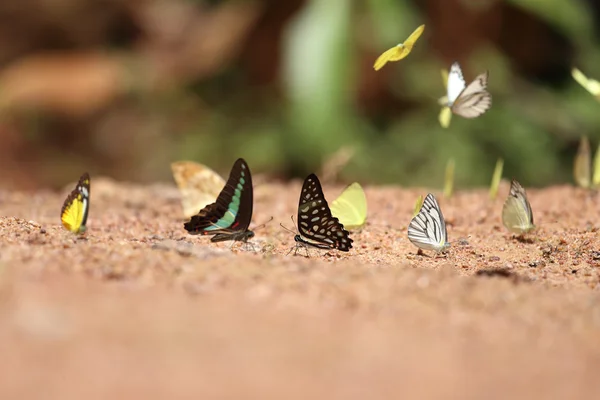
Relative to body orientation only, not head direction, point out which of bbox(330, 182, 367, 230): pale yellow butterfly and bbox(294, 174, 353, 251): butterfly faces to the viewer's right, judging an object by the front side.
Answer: the pale yellow butterfly

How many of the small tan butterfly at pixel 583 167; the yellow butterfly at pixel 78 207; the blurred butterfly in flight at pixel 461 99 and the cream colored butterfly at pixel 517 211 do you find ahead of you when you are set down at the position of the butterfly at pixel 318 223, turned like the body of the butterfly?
1

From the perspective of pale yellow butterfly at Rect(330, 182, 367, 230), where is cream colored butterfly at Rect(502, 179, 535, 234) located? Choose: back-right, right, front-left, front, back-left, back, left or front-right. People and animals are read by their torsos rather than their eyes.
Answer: front

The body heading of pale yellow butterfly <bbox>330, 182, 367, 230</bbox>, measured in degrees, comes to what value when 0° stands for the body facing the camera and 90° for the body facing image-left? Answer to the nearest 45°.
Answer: approximately 270°

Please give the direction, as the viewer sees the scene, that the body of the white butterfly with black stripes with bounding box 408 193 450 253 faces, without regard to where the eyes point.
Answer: to the viewer's right

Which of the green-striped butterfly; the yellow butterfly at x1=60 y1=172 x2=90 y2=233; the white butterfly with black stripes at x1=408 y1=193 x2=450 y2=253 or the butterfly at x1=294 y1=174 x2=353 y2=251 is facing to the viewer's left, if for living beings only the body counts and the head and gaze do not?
the butterfly

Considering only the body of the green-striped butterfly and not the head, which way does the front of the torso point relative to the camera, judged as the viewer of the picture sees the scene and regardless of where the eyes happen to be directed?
to the viewer's right

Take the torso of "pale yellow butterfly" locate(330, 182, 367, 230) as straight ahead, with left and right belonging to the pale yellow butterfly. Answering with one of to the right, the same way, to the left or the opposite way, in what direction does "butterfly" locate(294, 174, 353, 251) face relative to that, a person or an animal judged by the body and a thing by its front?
the opposite way
